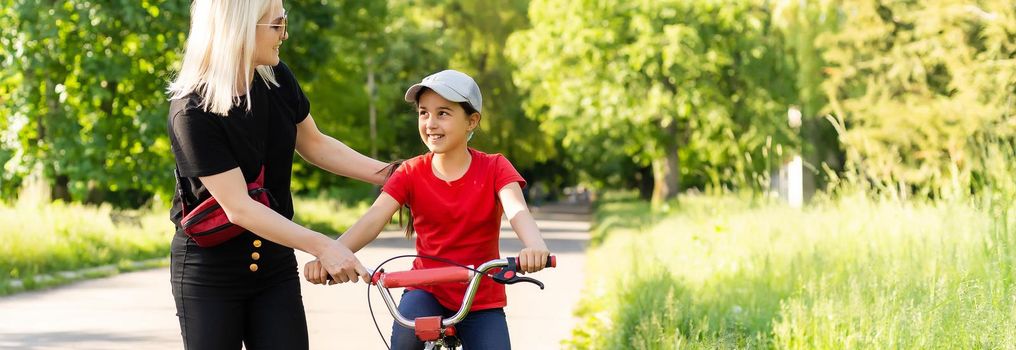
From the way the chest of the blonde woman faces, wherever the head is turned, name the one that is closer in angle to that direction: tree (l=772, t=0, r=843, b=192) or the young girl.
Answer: the young girl

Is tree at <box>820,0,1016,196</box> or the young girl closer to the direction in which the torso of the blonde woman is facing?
the young girl

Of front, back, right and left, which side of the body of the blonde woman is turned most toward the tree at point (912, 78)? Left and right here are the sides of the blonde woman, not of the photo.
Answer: left

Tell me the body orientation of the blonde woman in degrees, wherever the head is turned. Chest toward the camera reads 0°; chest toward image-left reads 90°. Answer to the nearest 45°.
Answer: approximately 315°

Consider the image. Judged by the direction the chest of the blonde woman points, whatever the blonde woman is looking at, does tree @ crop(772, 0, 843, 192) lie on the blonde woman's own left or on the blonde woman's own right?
on the blonde woman's own left
